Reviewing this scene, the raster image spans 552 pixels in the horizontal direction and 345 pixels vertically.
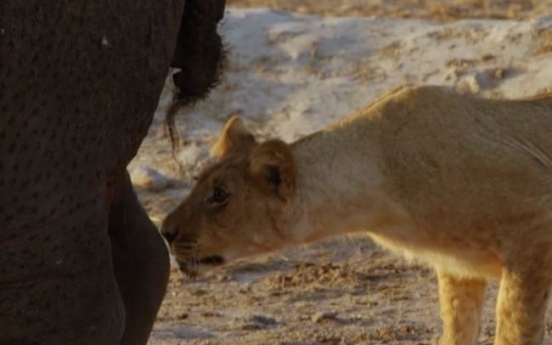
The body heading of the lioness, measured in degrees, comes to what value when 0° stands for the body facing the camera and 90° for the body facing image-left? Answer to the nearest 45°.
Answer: approximately 90°
